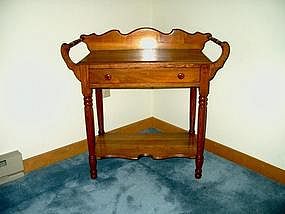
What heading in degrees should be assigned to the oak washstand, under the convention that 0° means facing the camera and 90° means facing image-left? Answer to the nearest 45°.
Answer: approximately 0°

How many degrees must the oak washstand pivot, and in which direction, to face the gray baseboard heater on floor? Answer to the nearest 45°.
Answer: approximately 90° to its right
